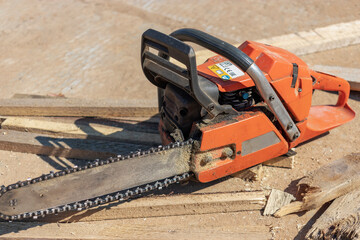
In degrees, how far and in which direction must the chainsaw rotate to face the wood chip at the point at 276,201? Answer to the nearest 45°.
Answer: approximately 135° to its left

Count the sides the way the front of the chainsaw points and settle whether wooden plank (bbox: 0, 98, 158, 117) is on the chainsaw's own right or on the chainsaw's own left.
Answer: on the chainsaw's own right

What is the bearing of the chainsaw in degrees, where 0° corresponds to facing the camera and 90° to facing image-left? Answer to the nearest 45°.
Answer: approximately 45°

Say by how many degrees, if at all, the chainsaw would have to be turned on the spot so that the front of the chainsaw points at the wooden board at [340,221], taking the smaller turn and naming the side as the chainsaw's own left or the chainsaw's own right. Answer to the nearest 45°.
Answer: approximately 135° to the chainsaw's own left

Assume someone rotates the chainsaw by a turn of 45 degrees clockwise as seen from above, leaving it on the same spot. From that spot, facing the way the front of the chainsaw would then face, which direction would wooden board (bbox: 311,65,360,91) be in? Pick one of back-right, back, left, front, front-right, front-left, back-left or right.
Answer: back-right

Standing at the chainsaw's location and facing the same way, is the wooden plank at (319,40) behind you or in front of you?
behind

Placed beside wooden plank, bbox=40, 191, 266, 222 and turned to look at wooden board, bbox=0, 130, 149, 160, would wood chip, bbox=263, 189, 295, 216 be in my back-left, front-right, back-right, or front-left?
back-right
